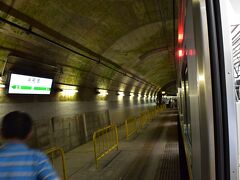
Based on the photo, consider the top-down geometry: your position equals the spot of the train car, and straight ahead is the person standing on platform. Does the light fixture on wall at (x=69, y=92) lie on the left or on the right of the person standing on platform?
right

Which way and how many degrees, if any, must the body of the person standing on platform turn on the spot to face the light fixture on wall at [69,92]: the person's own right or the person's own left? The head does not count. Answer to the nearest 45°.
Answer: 0° — they already face it

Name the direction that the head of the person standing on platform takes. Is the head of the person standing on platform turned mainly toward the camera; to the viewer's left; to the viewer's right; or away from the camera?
away from the camera

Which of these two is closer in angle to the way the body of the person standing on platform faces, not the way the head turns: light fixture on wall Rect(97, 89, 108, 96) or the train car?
the light fixture on wall

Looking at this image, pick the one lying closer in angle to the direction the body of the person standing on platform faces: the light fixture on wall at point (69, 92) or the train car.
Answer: the light fixture on wall

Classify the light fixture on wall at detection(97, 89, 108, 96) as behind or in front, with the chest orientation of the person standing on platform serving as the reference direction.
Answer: in front

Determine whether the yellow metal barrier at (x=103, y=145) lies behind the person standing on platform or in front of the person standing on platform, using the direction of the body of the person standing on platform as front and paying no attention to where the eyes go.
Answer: in front

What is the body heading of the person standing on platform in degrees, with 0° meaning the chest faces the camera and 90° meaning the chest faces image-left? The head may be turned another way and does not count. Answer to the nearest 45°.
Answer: approximately 180°

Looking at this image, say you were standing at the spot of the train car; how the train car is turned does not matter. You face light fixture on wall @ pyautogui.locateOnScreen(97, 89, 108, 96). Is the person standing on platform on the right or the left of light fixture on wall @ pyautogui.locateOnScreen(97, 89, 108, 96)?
left
